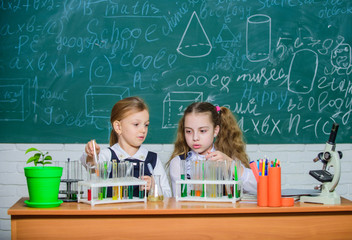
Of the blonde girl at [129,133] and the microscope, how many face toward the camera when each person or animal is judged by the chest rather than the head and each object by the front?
1

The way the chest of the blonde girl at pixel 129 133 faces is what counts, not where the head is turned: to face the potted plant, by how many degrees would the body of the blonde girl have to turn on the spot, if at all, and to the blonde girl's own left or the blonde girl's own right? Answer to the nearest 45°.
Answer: approximately 45° to the blonde girl's own right

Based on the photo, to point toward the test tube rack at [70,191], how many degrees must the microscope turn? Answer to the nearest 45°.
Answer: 0° — it already faces it

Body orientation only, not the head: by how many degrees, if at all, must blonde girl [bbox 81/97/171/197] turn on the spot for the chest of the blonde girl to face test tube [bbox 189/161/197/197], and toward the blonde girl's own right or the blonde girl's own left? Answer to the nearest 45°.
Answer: approximately 45° to the blonde girl's own left

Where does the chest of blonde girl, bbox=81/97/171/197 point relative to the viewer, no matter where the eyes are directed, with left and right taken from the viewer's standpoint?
facing the viewer

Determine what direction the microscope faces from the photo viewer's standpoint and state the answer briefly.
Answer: facing to the left of the viewer

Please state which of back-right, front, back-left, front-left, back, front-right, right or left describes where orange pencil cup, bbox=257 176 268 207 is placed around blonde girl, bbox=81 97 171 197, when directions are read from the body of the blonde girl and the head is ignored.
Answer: front-left

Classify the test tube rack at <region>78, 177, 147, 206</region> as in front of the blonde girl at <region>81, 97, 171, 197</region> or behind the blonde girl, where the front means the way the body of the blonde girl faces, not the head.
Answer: in front
